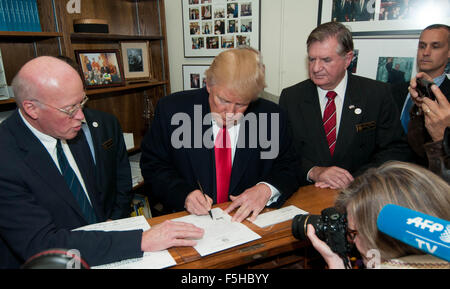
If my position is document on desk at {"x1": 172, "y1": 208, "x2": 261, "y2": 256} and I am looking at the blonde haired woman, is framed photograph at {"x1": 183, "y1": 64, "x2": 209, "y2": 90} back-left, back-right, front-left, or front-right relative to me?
back-left

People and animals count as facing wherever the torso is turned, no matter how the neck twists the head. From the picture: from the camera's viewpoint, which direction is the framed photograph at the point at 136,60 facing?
toward the camera

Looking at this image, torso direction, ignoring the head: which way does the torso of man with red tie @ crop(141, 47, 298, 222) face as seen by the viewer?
toward the camera

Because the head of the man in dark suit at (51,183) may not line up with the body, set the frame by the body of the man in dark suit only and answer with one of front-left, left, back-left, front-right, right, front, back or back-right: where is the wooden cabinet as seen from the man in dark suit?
back-left

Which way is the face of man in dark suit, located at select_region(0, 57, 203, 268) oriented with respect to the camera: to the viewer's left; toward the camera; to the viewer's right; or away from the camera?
to the viewer's right

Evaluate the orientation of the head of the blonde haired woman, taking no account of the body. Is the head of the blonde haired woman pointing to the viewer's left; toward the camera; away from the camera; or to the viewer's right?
to the viewer's left

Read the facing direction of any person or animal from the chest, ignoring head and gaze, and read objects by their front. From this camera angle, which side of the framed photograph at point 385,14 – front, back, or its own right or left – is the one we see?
front

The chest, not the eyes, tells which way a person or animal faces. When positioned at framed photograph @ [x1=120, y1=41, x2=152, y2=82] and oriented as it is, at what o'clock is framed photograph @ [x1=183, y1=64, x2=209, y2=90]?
framed photograph @ [x1=183, y1=64, x2=209, y2=90] is roughly at 9 o'clock from framed photograph @ [x1=120, y1=41, x2=152, y2=82].

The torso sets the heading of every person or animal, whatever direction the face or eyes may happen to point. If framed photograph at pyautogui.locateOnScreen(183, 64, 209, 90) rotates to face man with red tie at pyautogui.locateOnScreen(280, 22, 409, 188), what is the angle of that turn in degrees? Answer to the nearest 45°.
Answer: approximately 45° to its left

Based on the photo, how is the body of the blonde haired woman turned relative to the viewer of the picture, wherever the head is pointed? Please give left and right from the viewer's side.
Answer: facing to the left of the viewer

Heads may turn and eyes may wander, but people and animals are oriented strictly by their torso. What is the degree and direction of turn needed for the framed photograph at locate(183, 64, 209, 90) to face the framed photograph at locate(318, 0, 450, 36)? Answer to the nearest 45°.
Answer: approximately 45° to its left
